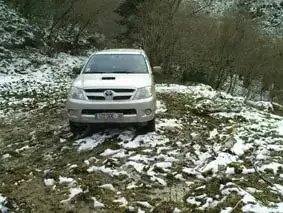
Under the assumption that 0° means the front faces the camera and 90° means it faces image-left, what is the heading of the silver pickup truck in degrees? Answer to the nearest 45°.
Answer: approximately 0°
